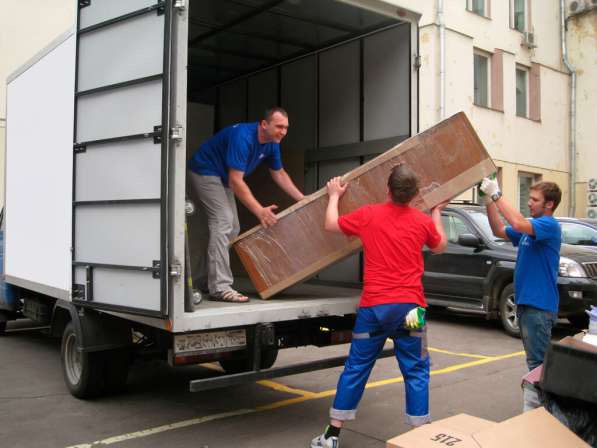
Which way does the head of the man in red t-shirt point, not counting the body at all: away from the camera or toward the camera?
away from the camera

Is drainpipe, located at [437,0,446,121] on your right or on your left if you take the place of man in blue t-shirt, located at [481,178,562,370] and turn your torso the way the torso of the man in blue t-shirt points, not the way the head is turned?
on your right

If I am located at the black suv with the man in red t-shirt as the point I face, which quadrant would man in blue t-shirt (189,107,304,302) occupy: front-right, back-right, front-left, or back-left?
front-right

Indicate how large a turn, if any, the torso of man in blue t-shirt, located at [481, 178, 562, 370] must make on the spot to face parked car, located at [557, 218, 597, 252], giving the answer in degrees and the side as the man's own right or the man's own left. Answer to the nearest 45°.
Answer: approximately 90° to the man's own right

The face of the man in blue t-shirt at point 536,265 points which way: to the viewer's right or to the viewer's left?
to the viewer's left

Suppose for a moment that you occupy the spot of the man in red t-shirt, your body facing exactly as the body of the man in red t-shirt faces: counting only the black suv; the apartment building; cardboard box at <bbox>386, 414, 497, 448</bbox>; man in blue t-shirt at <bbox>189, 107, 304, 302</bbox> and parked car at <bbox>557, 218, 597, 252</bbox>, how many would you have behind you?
1

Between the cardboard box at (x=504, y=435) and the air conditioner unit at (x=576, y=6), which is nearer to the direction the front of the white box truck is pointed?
the air conditioner unit

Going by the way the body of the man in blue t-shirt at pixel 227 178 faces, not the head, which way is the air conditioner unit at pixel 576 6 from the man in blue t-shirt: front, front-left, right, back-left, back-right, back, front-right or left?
left

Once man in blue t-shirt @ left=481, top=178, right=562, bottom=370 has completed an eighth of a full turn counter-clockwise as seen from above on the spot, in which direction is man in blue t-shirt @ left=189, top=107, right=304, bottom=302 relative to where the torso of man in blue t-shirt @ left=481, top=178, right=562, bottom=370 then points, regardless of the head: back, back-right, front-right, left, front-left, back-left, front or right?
front-right

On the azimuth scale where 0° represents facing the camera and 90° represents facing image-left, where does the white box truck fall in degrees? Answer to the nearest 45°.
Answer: approximately 135°

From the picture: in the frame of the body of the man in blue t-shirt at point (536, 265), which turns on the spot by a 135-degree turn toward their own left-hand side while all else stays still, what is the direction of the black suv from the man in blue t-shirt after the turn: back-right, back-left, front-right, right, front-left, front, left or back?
back-left

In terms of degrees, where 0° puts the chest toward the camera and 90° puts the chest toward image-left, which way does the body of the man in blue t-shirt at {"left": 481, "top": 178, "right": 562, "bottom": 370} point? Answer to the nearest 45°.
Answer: approximately 90°

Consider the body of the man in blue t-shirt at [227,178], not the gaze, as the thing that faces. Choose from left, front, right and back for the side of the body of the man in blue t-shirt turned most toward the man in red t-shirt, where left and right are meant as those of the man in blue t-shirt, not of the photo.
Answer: front

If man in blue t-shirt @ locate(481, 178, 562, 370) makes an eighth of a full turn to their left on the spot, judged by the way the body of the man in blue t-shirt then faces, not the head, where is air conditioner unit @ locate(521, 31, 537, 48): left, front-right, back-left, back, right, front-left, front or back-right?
back-right

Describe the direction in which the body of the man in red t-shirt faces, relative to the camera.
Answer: away from the camera

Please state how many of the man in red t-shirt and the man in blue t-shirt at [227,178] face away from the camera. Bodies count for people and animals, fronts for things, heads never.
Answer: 1

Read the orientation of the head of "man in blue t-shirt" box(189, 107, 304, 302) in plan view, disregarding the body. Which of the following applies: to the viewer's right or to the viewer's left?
to the viewer's right

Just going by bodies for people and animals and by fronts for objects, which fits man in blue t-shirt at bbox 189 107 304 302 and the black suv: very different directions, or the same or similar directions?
same or similar directions

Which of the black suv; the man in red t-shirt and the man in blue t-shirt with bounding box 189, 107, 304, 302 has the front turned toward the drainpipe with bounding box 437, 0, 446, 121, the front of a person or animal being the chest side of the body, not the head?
the man in red t-shirt
